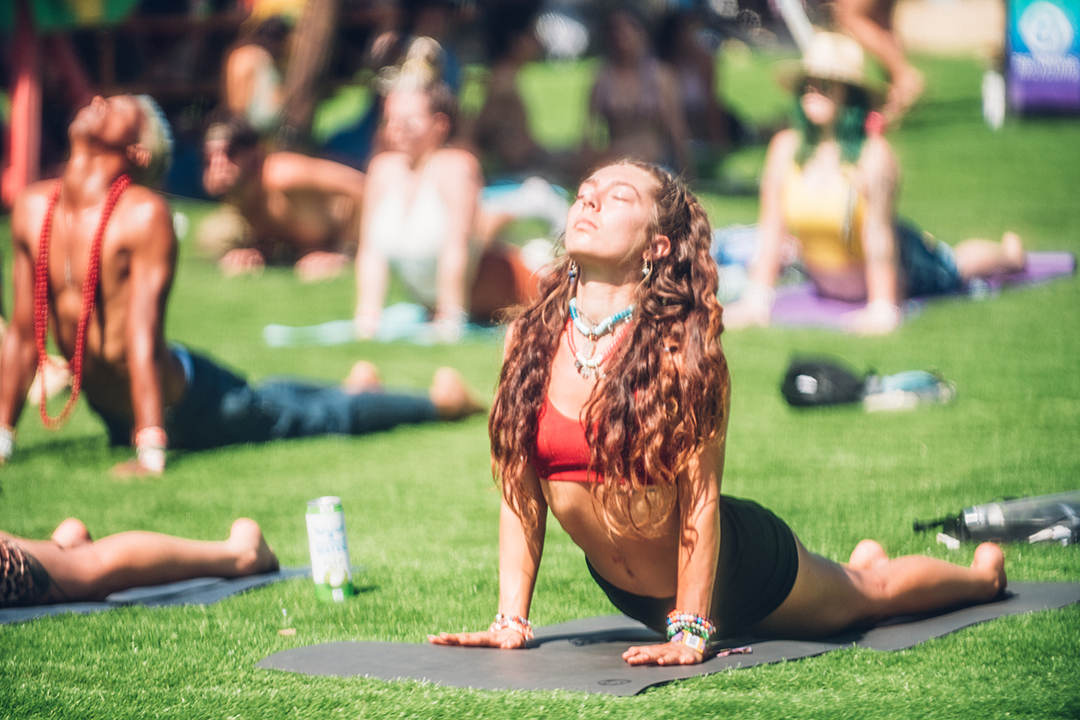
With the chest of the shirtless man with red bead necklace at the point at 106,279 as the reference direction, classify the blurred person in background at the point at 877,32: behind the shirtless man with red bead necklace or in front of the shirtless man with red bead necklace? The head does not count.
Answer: behind

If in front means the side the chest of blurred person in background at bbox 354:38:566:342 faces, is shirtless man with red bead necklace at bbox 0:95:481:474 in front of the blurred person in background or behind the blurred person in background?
in front

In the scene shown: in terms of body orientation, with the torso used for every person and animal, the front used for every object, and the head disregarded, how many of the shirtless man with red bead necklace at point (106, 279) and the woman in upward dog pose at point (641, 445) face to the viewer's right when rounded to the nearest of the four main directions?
0

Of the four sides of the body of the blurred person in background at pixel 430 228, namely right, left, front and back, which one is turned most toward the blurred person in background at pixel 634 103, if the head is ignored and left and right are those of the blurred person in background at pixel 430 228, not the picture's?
back

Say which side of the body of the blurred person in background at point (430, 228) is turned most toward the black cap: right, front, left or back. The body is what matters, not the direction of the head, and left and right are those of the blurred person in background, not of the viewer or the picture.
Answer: left

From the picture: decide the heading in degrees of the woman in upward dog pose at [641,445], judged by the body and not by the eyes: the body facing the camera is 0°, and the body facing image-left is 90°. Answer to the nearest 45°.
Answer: approximately 45°

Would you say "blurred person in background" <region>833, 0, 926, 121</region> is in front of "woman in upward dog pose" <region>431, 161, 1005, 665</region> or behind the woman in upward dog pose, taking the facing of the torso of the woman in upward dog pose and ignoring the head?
behind

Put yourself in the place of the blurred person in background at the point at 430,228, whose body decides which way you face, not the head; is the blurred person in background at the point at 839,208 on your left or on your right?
on your left

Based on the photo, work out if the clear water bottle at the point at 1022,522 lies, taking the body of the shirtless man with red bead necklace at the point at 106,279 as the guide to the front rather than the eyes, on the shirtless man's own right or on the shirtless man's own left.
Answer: on the shirtless man's own left

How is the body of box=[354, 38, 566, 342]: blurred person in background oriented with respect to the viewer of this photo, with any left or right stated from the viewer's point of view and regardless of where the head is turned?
facing the viewer and to the left of the viewer
